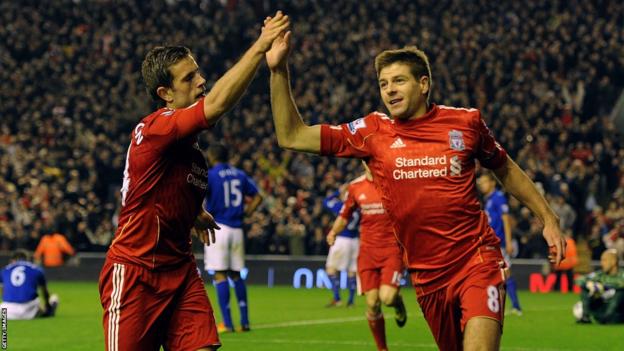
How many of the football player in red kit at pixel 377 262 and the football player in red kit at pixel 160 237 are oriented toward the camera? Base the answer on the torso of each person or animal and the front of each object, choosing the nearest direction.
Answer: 1

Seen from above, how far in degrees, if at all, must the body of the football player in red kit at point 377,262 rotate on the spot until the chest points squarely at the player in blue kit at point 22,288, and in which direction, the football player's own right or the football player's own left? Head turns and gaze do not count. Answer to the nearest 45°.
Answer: approximately 135° to the football player's own right

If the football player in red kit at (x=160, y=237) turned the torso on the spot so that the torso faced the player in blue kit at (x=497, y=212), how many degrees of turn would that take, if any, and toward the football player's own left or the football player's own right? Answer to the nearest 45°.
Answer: approximately 45° to the football player's own left

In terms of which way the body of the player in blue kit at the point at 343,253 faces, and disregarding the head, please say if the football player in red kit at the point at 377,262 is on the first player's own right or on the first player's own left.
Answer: on the first player's own left

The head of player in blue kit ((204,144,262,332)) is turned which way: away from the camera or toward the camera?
away from the camera

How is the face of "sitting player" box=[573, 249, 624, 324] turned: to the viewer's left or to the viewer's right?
to the viewer's left

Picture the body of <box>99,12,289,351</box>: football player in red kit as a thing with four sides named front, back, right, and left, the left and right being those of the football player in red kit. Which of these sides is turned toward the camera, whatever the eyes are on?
right

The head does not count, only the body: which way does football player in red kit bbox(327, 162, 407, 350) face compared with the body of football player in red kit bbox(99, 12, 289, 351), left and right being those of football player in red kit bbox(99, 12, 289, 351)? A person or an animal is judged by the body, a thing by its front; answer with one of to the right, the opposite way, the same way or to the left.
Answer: to the right
